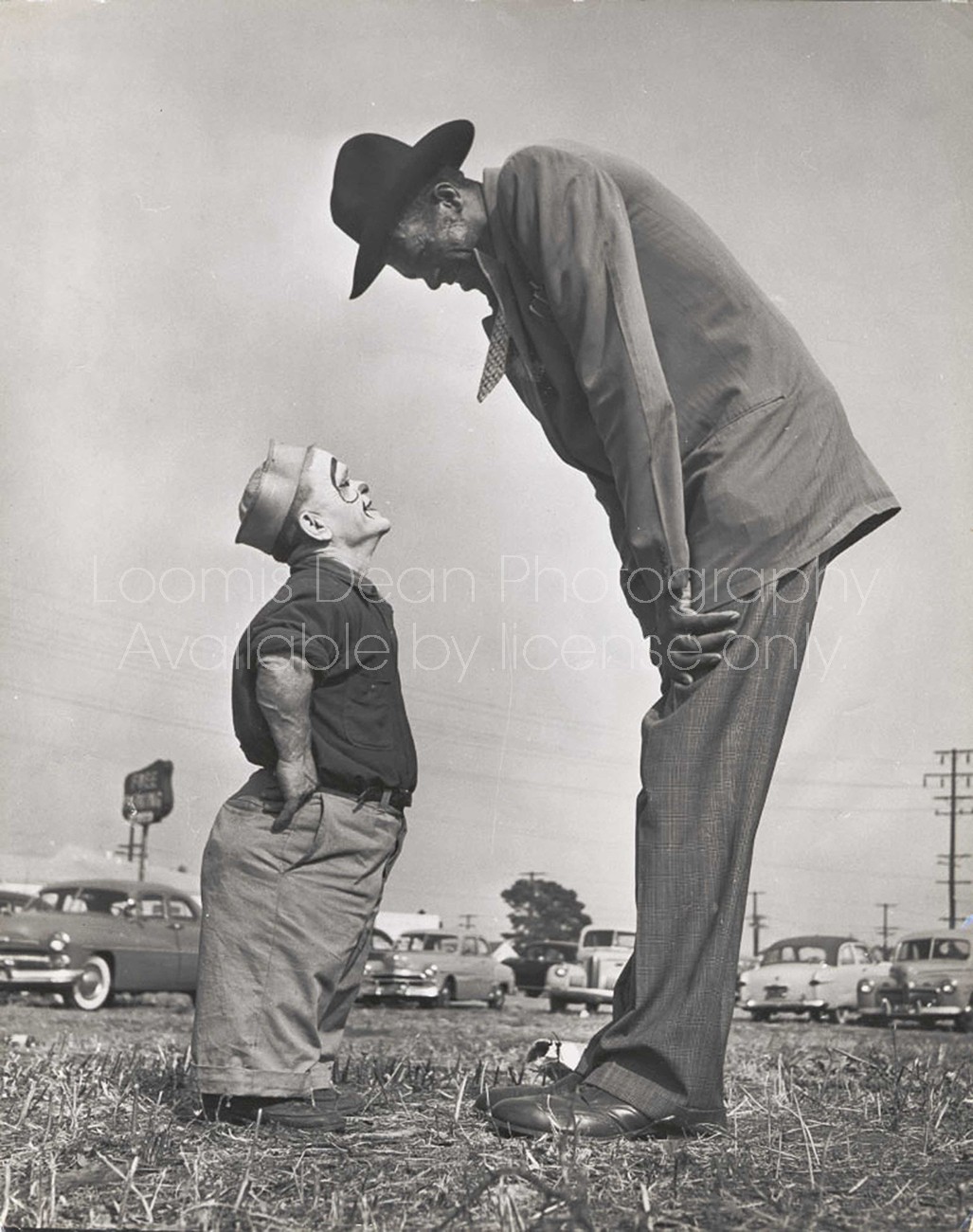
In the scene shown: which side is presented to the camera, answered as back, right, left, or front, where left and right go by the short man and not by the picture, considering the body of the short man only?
right

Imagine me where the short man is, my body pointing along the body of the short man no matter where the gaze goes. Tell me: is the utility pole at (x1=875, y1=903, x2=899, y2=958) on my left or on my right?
on my left

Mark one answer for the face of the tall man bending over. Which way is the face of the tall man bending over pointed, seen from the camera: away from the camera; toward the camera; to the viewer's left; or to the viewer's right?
to the viewer's left

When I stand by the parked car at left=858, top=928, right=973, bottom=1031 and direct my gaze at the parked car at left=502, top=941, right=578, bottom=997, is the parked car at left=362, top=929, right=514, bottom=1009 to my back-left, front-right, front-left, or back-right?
front-left

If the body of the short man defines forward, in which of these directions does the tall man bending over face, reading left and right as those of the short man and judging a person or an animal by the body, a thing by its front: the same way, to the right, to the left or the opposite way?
the opposite way

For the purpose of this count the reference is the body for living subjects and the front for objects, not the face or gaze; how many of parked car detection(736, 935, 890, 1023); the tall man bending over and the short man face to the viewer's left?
1

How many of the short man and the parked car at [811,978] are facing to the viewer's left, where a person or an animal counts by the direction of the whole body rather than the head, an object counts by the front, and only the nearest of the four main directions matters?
0

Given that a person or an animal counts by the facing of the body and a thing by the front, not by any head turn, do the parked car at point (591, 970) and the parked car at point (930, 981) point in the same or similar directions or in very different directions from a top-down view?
same or similar directions

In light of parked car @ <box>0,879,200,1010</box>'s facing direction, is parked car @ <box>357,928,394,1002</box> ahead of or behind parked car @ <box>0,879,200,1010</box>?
behind

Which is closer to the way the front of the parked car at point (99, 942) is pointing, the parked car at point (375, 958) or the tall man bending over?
the tall man bending over

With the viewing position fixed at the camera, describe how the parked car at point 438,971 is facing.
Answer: facing the viewer and to the left of the viewer

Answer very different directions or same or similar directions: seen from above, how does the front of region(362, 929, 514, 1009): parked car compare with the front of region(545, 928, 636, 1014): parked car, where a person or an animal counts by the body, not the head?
same or similar directions

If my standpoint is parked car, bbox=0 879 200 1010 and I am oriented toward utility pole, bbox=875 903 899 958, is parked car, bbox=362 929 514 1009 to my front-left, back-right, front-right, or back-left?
front-left

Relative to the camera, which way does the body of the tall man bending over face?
to the viewer's left
